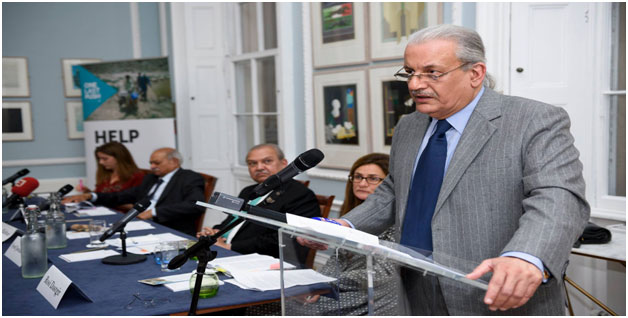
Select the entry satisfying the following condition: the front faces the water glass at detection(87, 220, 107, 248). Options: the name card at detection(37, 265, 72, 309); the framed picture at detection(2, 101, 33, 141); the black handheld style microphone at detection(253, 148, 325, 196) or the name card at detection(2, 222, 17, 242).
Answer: the framed picture

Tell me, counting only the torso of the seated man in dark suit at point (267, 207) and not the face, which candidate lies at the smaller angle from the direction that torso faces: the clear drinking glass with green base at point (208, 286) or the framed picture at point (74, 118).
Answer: the clear drinking glass with green base

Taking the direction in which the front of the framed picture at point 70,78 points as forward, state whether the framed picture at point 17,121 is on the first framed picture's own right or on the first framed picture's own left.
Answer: on the first framed picture's own right

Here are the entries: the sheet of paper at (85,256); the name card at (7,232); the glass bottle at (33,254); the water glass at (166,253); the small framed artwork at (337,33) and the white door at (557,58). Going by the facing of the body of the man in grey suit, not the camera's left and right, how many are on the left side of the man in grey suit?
0

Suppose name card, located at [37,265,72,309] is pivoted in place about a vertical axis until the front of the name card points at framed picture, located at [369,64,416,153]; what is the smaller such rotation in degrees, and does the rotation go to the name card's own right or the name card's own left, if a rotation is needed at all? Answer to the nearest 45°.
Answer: approximately 180°

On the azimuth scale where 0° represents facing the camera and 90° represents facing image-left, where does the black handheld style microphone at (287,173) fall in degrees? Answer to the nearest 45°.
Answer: approximately 270°

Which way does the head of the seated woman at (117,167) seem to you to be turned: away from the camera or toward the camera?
toward the camera

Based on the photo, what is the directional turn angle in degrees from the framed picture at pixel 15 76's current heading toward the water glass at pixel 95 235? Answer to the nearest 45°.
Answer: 0° — it already faces it

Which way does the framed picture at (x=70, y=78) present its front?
toward the camera

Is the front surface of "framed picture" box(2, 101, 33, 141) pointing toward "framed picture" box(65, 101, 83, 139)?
no

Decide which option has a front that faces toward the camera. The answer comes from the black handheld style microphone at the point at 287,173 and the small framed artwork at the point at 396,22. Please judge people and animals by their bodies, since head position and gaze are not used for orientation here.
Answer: the small framed artwork

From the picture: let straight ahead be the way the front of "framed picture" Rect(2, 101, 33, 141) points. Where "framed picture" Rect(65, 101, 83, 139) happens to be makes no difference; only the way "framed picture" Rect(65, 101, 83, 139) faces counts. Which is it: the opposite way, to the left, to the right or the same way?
the same way

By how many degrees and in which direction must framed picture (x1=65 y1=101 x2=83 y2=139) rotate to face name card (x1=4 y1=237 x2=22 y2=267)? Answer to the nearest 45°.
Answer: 0° — it already faces it

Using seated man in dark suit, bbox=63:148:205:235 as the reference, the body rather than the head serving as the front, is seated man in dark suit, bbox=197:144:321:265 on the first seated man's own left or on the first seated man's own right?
on the first seated man's own left

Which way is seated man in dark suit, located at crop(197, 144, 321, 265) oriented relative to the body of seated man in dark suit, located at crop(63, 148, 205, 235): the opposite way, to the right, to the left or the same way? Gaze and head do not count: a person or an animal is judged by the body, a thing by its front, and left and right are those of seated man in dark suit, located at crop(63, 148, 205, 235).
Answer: the same way

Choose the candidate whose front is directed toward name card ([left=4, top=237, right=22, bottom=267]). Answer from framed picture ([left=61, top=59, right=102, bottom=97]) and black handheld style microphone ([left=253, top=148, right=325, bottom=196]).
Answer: the framed picture

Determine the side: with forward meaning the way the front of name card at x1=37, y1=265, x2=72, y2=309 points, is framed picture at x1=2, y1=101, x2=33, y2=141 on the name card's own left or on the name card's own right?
on the name card's own right

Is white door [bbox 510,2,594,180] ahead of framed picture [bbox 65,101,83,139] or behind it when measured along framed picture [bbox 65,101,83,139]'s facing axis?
ahead

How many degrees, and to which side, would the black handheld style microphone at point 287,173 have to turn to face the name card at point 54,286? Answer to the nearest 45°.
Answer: approximately 135° to its left

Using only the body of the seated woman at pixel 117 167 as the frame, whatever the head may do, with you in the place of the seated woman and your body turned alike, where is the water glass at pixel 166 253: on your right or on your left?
on your left

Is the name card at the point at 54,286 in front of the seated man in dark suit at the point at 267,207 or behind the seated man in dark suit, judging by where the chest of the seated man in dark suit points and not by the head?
in front
